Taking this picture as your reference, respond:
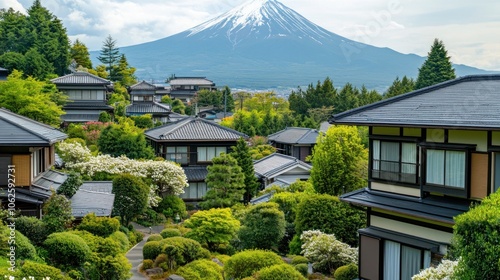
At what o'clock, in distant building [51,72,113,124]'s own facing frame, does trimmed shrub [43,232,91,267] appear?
The trimmed shrub is roughly at 12 o'clock from the distant building.

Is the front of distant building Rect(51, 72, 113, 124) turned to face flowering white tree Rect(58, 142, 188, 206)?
yes

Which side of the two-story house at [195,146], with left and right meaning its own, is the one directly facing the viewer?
front

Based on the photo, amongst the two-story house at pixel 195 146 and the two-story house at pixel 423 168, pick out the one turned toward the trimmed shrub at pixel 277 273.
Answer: the two-story house at pixel 195 146

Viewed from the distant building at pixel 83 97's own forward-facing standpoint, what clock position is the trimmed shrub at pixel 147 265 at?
The trimmed shrub is roughly at 12 o'clock from the distant building.

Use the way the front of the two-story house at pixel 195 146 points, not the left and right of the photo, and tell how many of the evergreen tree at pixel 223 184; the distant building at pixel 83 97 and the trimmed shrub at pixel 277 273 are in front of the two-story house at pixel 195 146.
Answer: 2

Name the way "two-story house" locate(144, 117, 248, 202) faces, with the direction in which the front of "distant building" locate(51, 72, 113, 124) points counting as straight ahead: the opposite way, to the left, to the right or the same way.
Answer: the same way

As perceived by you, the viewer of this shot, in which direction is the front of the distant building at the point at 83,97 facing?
facing the viewer

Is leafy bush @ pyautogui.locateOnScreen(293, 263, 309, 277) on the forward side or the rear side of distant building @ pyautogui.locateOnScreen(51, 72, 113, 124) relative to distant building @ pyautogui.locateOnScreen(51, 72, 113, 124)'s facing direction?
on the forward side

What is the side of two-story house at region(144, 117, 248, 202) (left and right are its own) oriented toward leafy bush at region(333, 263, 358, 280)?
front

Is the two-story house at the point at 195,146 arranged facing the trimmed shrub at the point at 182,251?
yes

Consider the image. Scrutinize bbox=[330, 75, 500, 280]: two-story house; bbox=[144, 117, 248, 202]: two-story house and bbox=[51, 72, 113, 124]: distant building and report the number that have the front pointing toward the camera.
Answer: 3

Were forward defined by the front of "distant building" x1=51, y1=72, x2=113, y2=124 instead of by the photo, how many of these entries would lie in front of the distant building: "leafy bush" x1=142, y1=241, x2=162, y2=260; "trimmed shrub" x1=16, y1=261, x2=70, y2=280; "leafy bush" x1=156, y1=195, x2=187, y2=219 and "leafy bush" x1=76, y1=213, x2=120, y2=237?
4

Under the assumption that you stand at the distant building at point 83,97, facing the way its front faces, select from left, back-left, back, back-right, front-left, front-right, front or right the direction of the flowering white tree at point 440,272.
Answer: front

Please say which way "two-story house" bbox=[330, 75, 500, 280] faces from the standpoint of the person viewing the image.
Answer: facing the viewer

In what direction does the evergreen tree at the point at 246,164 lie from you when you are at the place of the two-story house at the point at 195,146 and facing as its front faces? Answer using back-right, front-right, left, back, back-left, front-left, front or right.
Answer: front-left

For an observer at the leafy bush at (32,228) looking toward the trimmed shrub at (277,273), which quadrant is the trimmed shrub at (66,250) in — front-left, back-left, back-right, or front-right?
front-right
